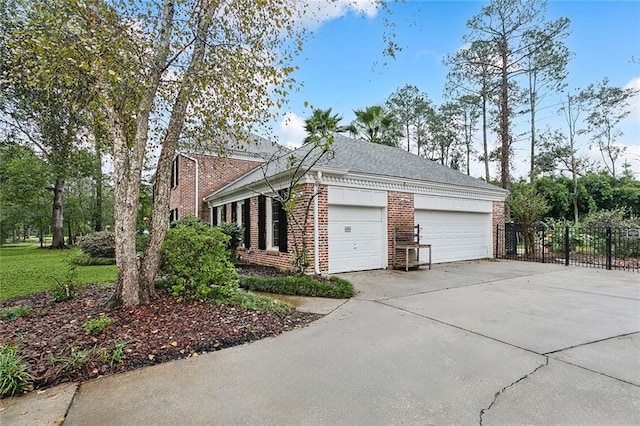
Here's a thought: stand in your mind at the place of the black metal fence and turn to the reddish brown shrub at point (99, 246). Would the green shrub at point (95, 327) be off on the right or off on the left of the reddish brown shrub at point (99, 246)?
left

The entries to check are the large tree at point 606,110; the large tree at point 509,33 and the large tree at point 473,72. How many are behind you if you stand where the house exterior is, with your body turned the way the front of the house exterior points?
3

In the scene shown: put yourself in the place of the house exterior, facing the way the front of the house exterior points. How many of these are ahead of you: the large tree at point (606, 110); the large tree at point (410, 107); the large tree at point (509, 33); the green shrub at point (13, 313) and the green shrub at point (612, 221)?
1

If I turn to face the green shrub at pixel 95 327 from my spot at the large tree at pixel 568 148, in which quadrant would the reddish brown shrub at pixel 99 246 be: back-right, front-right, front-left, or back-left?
front-right

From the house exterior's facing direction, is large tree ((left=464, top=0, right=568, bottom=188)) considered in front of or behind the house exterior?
behind
